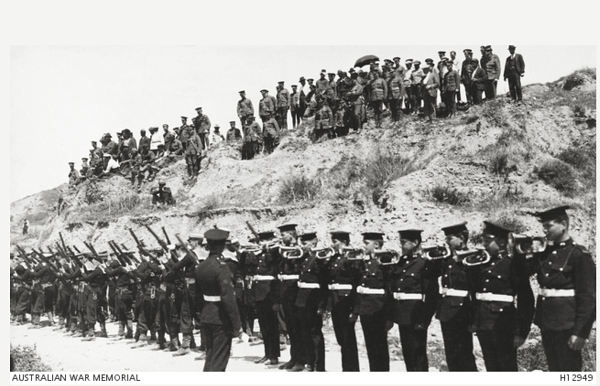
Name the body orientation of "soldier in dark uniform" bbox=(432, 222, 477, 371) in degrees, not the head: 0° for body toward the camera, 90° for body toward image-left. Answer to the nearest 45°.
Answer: approximately 45°

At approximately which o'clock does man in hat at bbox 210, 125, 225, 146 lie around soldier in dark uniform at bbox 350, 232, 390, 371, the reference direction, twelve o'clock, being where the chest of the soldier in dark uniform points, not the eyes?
The man in hat is roughly at 4 o'clock from the soldier in dark uniform.

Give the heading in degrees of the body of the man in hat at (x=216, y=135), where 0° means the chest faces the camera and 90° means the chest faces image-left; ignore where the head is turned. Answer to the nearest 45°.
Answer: approximately 0°

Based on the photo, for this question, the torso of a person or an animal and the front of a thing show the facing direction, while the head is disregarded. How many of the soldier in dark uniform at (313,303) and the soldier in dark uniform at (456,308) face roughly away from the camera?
0

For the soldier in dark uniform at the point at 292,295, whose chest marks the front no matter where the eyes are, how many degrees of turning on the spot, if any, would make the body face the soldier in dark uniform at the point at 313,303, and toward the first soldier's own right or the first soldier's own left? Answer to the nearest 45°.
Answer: approximately 90° to the first soldier's own left

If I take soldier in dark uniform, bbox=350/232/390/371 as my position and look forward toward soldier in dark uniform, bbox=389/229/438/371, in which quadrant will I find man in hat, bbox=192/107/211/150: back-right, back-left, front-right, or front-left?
back-left

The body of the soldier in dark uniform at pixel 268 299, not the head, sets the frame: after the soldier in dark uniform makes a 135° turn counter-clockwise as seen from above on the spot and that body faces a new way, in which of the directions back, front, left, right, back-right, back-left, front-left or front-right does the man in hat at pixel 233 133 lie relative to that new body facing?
left

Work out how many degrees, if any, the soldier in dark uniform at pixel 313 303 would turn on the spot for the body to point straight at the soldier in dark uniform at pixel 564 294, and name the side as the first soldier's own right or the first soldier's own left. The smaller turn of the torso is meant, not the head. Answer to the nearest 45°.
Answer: approximately 90° to the first soldier's own left

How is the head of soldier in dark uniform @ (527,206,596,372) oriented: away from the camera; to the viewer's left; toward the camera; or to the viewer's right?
to the viewer's left

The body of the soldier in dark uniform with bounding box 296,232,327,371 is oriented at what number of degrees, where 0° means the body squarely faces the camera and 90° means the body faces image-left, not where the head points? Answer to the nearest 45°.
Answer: approximately 45°
